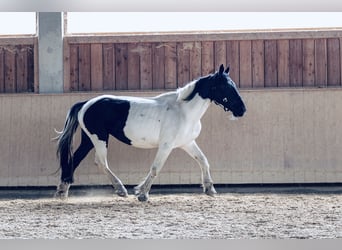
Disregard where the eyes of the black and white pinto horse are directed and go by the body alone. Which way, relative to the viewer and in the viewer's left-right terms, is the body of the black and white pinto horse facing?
facing to the right of the viewer

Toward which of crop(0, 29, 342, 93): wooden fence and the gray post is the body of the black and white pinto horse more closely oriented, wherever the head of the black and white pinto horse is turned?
the wooden fence

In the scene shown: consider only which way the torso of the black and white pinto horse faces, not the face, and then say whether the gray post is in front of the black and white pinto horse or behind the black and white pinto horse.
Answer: behind

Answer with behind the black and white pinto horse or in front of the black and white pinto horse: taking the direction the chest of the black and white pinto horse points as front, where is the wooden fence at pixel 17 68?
behind

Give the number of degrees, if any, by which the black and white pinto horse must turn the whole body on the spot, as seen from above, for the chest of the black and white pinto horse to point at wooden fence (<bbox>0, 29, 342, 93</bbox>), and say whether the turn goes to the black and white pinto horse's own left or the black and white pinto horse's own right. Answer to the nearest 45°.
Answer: approximately 90° to the black and white pinto horse's own left
